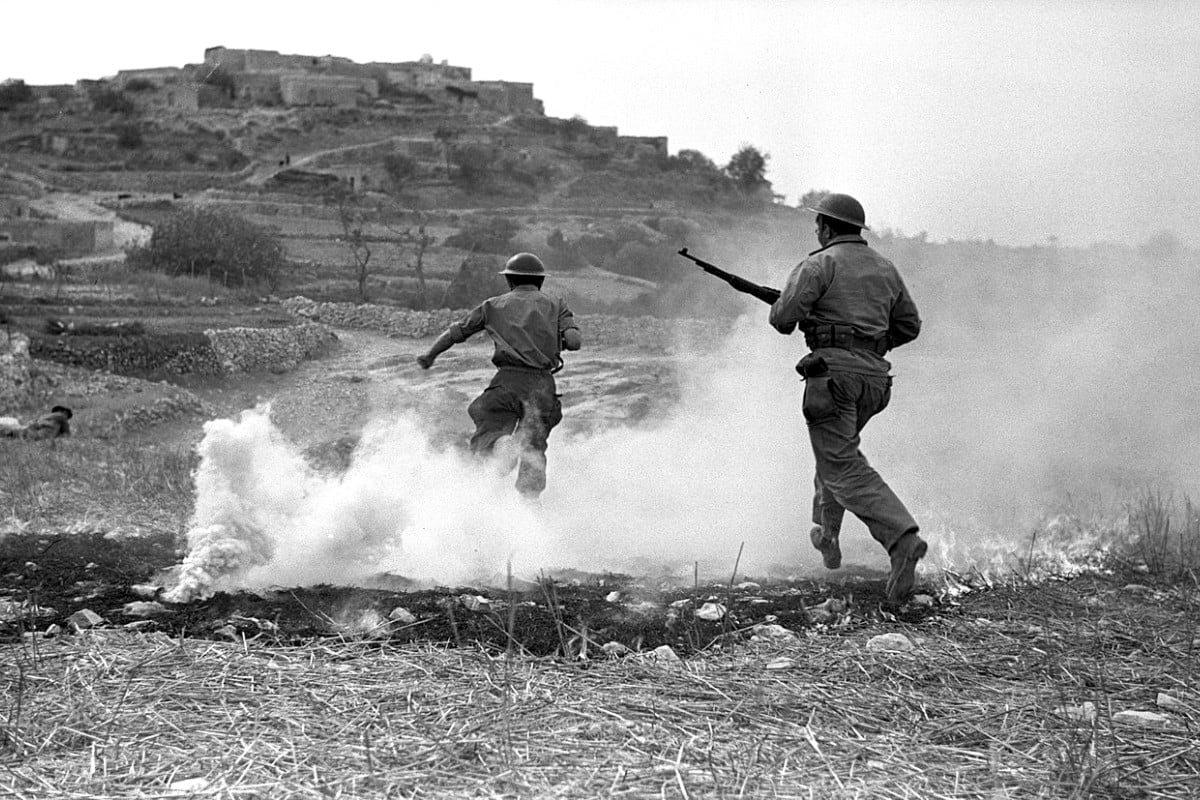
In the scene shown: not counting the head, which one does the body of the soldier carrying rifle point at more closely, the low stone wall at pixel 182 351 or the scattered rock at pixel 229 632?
the low stone wall

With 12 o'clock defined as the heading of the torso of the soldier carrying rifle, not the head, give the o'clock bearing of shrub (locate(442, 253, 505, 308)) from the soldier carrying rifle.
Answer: The shrub is roughly at 1 o'clock from the soldier carrying rifle.

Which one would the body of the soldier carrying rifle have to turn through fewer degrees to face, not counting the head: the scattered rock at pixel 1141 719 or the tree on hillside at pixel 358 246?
the tree on hillside

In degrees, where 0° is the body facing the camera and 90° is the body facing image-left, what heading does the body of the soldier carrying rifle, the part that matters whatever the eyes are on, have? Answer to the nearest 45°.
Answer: approximately 135°

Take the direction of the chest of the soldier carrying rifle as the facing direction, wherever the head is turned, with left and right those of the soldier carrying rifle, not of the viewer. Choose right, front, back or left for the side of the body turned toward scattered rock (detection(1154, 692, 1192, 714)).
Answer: back

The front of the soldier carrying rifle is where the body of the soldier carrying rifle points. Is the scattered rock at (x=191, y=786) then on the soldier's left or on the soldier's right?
on the soldier's left

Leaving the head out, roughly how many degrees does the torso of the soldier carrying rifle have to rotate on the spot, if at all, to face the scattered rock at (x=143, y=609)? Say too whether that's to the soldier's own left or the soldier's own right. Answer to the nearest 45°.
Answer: approximately 90° to the soldier's own left

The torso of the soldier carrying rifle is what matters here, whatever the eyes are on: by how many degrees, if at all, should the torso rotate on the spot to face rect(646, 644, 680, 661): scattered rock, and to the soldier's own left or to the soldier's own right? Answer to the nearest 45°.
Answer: approximately 135° to the soldier's own left

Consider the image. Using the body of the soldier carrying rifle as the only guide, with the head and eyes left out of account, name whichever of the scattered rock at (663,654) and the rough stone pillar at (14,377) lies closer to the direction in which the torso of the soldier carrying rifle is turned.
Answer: the rough stone pillar

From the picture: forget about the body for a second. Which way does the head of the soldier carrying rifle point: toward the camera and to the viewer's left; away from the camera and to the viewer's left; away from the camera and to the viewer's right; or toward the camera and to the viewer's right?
away from the camera and to the viewer's left
